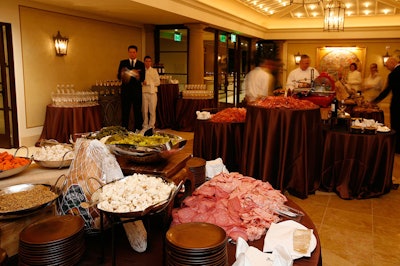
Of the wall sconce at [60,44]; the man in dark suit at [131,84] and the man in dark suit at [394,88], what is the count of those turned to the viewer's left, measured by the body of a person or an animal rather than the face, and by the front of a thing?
1

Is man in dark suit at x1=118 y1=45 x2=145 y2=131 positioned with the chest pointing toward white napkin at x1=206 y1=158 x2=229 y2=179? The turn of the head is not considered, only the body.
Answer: yes

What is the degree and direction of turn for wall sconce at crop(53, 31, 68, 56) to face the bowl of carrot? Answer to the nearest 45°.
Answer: approximately 45° to its right

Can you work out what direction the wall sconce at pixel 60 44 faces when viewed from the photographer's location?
facing the viewer and to the right of the viewer

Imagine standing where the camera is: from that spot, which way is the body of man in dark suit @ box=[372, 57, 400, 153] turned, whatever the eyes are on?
to the viewer's left

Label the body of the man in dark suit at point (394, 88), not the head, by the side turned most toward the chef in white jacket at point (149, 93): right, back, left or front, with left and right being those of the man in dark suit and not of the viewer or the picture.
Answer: front

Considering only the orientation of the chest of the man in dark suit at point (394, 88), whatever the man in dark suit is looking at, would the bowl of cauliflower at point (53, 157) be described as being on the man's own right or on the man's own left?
on the man's own left

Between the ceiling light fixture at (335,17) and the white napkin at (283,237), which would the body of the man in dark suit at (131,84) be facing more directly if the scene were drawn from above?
the white napkin

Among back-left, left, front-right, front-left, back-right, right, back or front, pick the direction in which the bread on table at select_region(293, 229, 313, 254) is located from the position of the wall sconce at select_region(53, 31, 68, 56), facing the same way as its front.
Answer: front-right

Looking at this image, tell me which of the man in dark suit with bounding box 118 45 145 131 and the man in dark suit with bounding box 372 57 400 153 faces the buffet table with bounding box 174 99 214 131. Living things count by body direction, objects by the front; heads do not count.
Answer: the man in dark suit with bounding box 372 57 400 153

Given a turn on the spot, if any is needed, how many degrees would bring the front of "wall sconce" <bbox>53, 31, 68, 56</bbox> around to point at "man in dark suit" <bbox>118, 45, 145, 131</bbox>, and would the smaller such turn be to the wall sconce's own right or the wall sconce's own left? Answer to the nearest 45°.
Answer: approximately 45° to the wall sconce's own left

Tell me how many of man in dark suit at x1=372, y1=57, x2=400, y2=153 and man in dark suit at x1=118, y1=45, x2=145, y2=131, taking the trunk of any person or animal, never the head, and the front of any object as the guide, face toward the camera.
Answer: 1

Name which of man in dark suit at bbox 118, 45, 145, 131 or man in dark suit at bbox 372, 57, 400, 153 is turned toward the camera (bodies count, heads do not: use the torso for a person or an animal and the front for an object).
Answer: man in dark suit at bbox 118, 45, 145, 131

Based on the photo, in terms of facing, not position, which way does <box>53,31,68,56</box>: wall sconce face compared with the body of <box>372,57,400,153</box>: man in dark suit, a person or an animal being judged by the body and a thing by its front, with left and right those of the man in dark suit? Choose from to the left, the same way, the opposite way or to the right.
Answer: the opposite way

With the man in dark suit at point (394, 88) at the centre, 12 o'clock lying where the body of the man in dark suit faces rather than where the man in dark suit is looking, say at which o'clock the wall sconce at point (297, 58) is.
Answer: The wall sconce is roughly at 2 o'clock from the man in dark suit.

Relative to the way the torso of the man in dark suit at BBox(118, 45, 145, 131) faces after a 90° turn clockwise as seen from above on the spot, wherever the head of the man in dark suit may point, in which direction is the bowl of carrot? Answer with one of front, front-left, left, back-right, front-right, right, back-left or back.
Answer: left

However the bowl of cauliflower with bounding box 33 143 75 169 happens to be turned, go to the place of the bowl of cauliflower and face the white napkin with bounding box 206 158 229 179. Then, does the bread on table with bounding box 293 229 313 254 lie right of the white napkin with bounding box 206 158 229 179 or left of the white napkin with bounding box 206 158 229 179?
right

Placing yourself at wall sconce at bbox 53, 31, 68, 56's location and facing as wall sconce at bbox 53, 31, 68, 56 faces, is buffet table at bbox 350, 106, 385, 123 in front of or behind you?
in front

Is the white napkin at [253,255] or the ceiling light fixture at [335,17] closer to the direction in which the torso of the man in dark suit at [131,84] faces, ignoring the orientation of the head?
the white napkin

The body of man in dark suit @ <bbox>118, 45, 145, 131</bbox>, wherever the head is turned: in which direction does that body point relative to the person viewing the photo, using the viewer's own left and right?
facing the viewer
